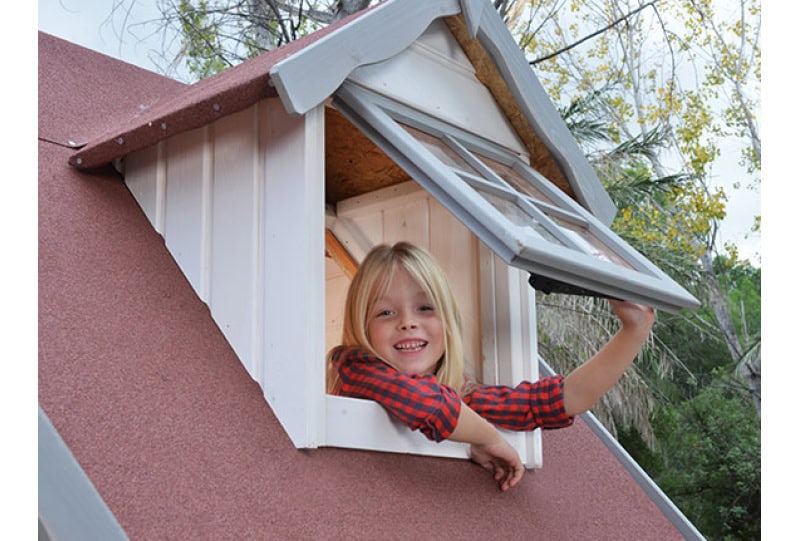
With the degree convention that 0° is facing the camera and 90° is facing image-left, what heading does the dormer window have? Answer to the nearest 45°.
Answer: approximately 315°

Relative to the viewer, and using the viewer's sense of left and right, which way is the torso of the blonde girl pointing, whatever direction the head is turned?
facing the viewer and to the right of the viewer

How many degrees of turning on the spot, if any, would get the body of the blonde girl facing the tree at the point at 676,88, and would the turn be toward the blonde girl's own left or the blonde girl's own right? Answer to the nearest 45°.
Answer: approximately 135° to the blonde girl's own left

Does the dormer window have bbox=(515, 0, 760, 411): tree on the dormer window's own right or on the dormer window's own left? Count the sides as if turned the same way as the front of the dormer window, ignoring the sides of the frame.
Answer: on the dormer window's own left

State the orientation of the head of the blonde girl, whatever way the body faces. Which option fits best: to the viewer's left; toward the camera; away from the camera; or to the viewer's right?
toward the camera
